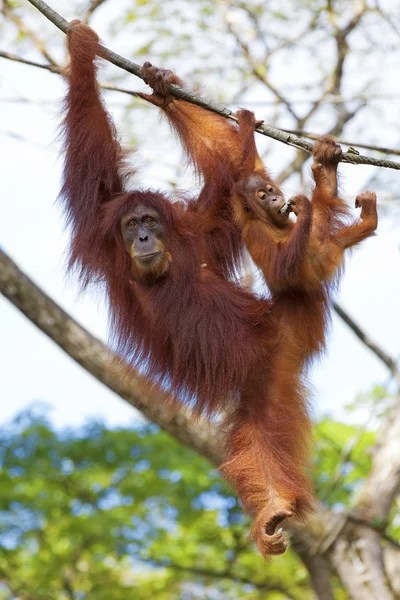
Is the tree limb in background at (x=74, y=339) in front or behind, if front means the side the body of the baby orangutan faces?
behind

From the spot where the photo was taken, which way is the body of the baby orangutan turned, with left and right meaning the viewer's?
facing the viewer and to the right of the viewer
